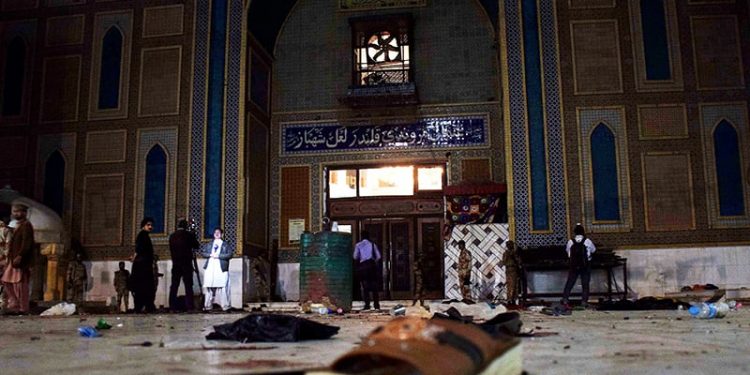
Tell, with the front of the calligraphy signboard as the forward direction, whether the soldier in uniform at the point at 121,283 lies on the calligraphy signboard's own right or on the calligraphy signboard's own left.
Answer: on the calligraphy signboard's own right

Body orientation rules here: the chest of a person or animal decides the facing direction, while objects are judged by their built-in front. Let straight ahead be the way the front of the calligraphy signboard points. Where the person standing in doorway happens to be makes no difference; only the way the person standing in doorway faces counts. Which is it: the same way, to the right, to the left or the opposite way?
the opposite way

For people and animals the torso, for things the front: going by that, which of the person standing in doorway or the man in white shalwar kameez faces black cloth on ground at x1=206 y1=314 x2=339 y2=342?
the man in white shalwar kameez

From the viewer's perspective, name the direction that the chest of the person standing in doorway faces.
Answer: away from the camera

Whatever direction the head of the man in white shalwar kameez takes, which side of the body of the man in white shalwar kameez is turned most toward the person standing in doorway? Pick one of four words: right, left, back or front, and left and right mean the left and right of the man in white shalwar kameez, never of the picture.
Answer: left

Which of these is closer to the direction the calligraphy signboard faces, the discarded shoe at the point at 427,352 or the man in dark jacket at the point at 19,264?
the discarded shoe

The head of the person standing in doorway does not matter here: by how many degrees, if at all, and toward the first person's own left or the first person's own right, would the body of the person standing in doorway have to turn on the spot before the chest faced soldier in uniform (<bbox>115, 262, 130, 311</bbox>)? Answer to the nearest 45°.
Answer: approximately 90° to the first person's own left

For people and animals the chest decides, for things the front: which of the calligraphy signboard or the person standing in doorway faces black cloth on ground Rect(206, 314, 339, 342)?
the calligraphy signboard

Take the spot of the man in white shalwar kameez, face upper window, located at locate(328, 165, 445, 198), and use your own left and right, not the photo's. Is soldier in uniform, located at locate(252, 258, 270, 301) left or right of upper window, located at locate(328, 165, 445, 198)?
left

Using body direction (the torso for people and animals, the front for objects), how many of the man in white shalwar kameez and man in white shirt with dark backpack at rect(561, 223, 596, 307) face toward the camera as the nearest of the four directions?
1
